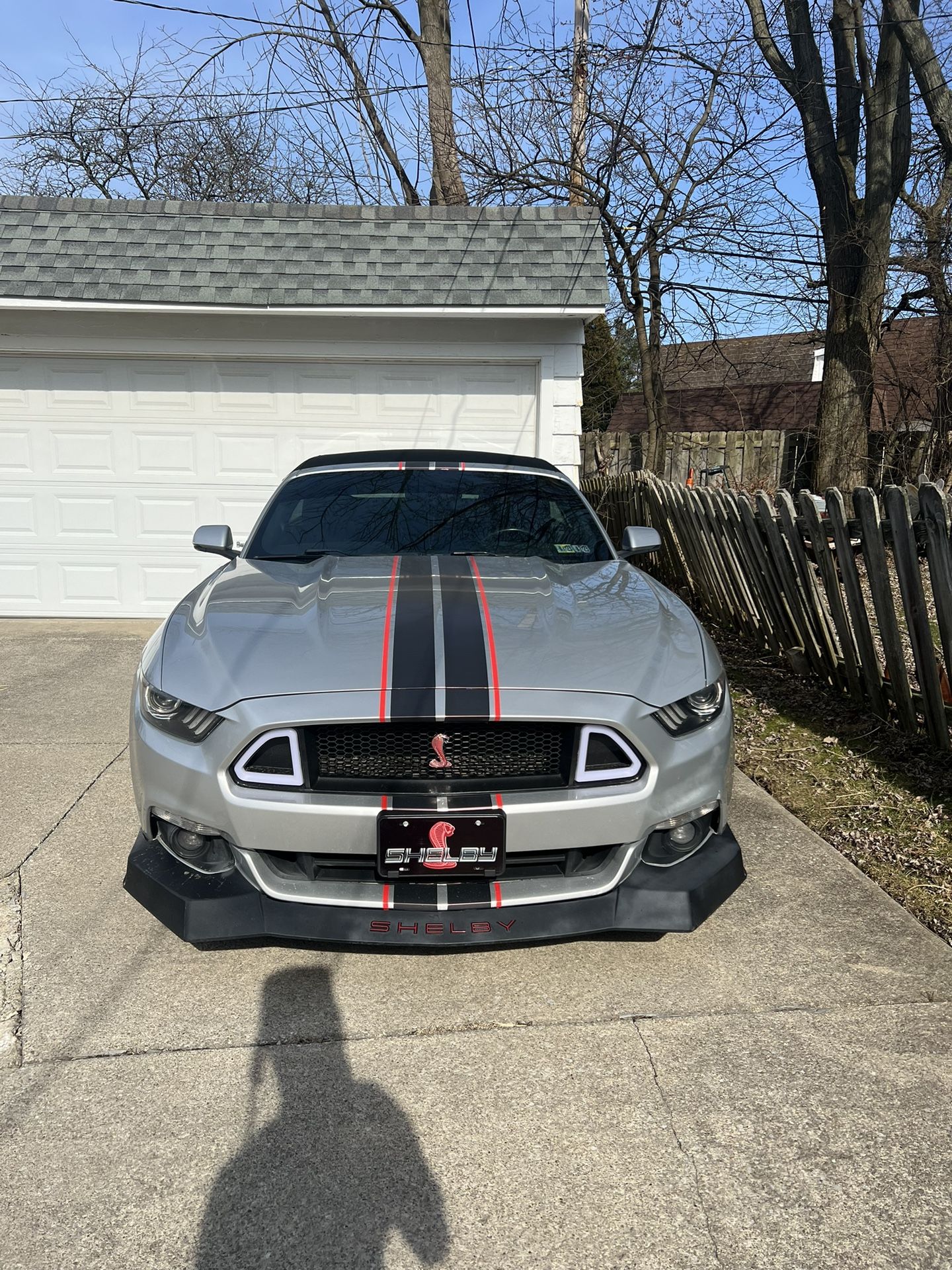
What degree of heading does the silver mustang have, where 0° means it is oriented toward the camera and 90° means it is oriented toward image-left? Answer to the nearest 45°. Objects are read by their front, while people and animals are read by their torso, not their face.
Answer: approximately 0°

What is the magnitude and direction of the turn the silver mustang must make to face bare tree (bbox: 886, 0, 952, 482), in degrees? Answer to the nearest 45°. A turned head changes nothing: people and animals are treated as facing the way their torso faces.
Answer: approximately 135° to its left

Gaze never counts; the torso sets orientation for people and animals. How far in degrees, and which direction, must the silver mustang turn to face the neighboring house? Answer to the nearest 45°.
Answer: approximately 180°

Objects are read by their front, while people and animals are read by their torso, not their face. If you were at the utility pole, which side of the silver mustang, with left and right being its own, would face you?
back

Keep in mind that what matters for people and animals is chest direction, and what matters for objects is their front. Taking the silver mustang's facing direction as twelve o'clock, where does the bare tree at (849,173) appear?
The bare tree is roughly at 7 o'clock from the silver mustang.

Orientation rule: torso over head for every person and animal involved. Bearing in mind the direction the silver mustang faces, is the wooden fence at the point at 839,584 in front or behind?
behind

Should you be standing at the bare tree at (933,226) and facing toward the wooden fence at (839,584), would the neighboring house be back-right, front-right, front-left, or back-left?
back-right
